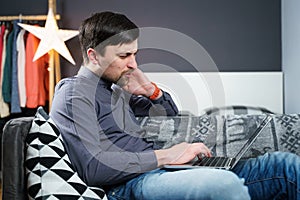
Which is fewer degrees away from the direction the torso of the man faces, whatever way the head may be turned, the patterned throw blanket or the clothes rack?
the patterned throw blanket

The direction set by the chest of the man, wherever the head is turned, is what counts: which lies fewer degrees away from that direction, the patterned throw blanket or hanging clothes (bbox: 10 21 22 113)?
the patterned throw blanket

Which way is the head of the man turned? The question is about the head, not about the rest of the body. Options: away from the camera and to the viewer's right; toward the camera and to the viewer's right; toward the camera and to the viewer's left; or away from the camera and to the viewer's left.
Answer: toward the camera and to the viewer's right

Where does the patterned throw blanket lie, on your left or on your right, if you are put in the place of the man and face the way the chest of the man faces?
on your left

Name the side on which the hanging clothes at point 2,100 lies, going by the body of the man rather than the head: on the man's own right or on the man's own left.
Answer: on the man's own left

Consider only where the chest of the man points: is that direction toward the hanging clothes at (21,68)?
no

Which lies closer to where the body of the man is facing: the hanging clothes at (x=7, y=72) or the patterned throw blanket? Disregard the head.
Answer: the patterned throw blanket

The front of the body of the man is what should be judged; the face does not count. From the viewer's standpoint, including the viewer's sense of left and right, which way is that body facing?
facing to the right of the viewer
